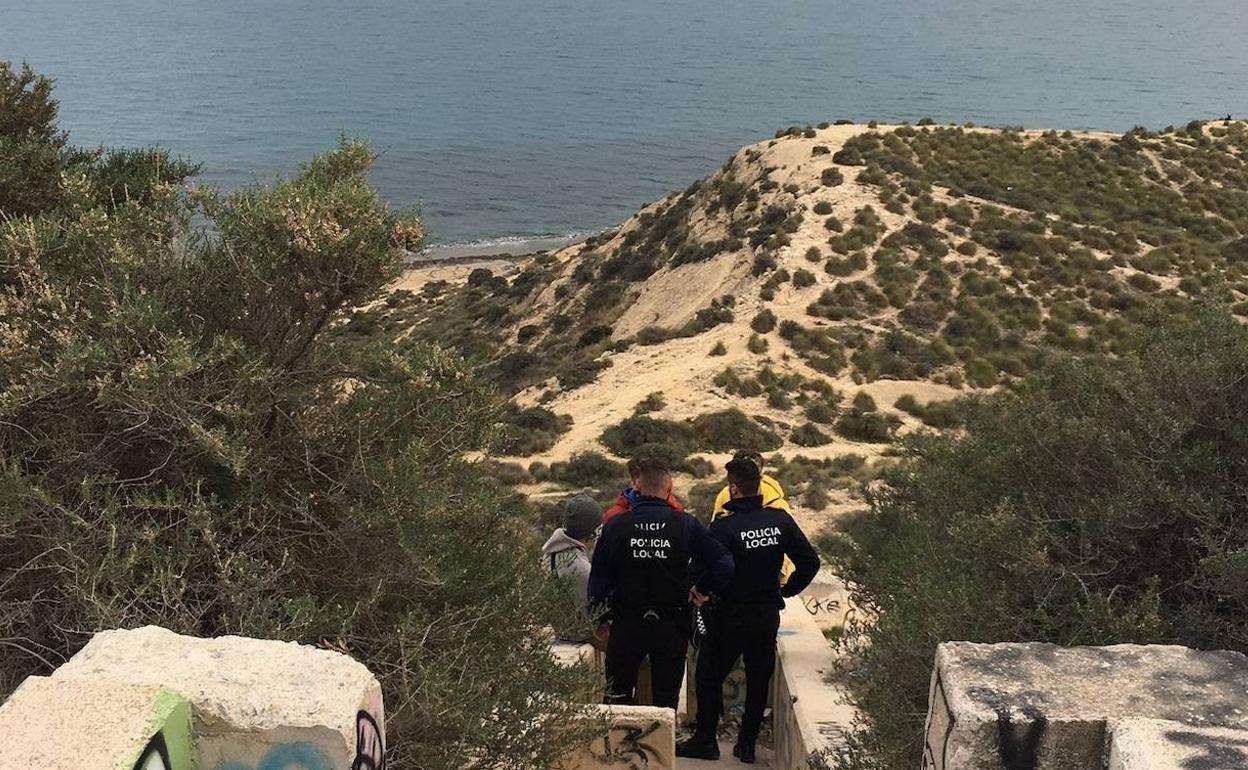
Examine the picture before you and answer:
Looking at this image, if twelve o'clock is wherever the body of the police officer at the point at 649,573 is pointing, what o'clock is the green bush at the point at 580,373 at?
The green bush is roughly at 12 o'clock from the police officer.

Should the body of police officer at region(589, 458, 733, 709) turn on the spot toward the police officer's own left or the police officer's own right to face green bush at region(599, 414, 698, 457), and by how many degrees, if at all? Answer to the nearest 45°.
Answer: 0° — they already face it

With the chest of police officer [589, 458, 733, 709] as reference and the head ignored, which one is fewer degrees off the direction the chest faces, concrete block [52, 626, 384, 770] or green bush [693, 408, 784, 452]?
the green bush

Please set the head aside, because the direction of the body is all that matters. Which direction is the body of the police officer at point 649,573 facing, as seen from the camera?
away from the camera

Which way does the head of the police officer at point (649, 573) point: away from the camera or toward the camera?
away from the camera

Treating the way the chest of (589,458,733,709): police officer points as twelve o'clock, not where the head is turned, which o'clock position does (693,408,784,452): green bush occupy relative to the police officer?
The green bush is roughly at 12 o'clock from the police officer.

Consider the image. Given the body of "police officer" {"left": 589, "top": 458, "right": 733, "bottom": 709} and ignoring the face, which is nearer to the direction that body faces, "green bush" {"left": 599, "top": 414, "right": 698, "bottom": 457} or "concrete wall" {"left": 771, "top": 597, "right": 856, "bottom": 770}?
the green bush
